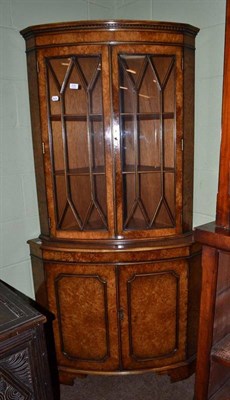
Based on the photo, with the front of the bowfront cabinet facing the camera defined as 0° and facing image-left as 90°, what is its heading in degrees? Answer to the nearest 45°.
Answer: approximately 0°

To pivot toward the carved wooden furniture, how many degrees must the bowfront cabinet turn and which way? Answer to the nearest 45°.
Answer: approximately 45° to its right
